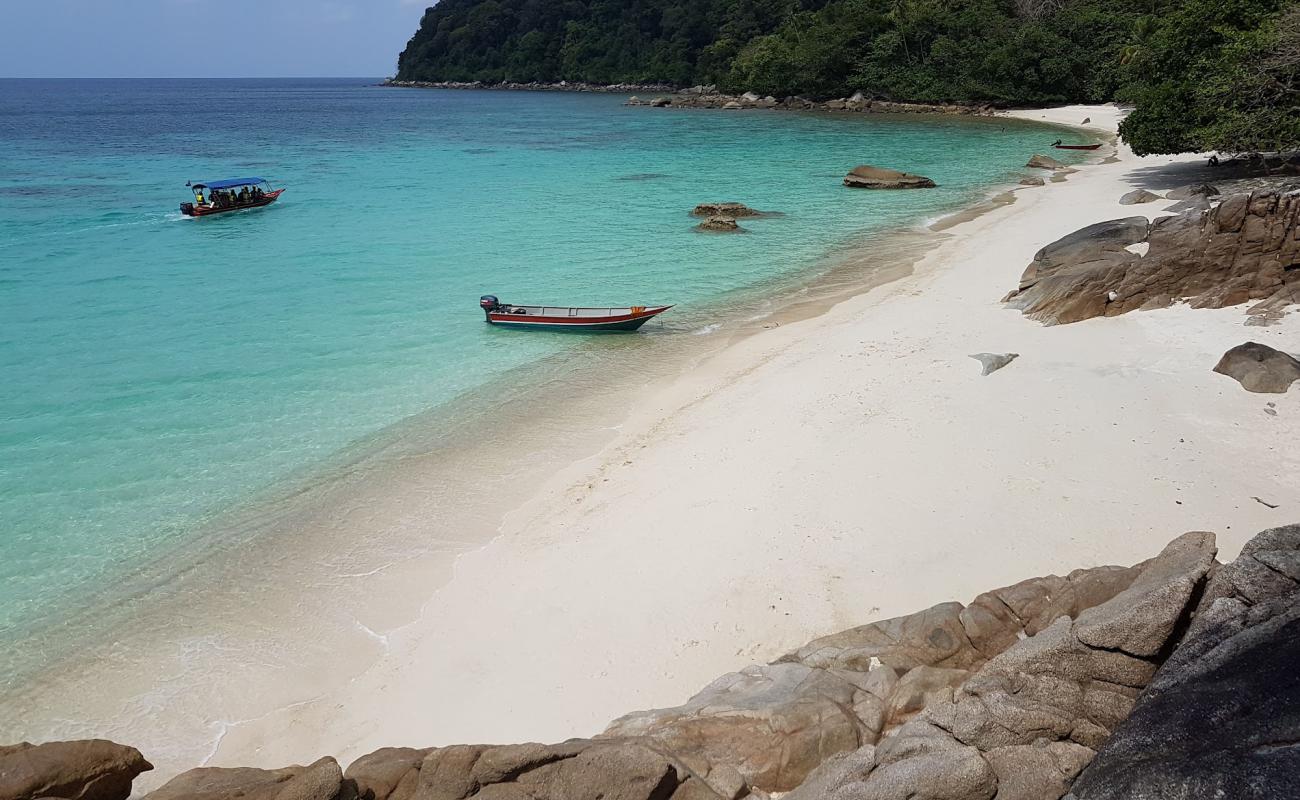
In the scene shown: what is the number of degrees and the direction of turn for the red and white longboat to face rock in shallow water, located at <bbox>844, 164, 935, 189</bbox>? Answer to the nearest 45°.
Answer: approximately 45° to its left

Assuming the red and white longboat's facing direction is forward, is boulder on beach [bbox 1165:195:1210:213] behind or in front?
in front

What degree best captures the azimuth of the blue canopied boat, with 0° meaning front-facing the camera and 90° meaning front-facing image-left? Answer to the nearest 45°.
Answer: approximately 225°

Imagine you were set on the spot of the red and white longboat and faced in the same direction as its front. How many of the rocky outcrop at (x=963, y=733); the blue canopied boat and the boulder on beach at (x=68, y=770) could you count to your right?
2

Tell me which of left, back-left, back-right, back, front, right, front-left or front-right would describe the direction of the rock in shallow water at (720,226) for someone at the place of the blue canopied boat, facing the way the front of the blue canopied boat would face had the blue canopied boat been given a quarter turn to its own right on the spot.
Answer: front

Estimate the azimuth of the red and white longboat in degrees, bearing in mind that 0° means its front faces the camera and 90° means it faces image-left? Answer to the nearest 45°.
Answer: approximately 270°

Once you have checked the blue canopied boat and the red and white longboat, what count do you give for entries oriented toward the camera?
0

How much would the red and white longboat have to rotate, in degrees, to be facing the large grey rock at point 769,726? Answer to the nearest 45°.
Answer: approximately 90° to its right

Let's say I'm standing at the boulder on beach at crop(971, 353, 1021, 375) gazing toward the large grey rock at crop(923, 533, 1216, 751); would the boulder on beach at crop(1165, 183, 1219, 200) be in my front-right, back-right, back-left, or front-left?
back-left

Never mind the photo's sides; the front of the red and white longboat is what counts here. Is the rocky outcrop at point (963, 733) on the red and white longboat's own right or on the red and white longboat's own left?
on the red and white longboat's own right

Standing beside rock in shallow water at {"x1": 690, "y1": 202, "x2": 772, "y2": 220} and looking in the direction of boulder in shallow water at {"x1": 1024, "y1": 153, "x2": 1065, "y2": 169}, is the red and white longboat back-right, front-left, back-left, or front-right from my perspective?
back-right

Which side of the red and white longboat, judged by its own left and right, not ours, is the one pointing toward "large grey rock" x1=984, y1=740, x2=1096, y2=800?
right

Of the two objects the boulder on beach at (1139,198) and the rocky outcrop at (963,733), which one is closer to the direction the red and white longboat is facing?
the boulder on beach

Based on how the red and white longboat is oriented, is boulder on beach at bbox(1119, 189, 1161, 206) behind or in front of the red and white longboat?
in front
